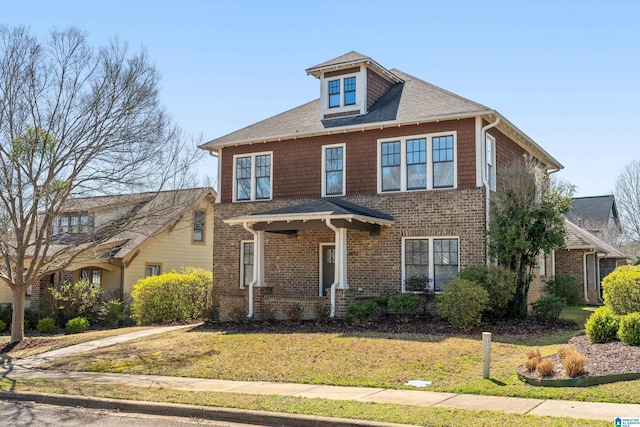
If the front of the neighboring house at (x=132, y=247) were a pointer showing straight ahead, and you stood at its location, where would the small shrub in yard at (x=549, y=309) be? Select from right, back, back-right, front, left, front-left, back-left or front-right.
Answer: left

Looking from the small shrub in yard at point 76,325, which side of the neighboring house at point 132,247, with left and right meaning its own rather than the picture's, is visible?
front

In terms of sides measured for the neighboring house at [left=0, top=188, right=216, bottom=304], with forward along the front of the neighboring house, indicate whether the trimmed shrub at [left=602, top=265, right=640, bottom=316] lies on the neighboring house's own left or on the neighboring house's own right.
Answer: on the neighboring house's own left

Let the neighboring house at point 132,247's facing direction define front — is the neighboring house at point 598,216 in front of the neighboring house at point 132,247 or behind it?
behind

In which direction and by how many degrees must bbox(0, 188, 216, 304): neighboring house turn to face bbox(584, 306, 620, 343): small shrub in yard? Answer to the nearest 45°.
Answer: approximately 90° to its left

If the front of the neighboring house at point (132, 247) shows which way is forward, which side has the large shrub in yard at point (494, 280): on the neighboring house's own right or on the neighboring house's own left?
on the neighboring house's own left

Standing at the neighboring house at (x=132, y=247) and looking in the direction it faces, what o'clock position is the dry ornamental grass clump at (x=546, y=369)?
The dry ornamental grass clump is roughly at 10 o'clock from the neighboring house.

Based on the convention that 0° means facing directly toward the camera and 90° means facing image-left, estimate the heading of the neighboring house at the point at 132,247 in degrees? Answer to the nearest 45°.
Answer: approximately 45°

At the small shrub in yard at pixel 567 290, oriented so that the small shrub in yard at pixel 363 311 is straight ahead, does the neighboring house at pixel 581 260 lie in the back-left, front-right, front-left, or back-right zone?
back-right

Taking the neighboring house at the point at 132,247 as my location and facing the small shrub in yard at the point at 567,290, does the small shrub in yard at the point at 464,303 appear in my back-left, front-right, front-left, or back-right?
front-right

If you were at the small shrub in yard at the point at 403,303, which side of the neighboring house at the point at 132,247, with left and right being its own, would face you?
left

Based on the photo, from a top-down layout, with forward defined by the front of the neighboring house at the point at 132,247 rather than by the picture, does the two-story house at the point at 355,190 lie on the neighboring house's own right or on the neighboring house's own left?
on the neighboring house's own left

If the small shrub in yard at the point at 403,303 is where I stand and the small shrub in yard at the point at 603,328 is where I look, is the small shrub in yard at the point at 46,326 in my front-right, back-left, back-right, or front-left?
back-right

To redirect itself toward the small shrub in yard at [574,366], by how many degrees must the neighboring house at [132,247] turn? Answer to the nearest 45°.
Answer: approximately 45° to its left

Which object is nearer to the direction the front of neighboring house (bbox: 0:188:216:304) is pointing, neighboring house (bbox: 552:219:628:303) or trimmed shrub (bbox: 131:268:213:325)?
the trimmed shrub

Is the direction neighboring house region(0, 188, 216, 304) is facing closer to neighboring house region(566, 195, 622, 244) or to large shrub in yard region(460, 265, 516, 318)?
the large shrub in yard

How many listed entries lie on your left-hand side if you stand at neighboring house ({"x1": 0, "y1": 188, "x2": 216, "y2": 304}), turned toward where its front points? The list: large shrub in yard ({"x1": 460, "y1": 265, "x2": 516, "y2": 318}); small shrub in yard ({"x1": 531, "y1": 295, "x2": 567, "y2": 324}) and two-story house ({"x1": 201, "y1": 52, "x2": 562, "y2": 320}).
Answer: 3
